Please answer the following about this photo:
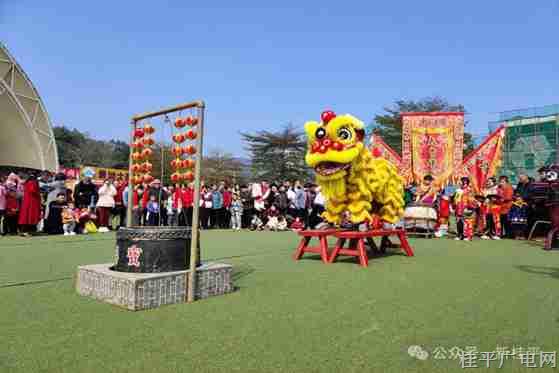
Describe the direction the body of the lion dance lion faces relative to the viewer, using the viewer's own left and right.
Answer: facing the viewer and to the left of the viewer

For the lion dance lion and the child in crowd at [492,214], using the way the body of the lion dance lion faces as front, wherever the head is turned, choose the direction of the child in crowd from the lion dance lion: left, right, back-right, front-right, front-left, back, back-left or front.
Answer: back

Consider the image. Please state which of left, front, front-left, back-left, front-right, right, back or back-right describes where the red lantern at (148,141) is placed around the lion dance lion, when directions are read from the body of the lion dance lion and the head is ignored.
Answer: front

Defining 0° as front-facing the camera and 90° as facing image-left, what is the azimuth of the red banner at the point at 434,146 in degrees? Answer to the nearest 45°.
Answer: approximately 0°

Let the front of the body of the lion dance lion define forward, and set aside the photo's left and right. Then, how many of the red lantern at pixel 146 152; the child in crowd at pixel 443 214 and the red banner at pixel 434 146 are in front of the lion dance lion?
1

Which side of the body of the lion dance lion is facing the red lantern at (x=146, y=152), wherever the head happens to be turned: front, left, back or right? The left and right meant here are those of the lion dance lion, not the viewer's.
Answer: front

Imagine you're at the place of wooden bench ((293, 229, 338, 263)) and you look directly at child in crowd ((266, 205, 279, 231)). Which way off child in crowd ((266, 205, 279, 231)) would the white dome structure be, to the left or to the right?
left

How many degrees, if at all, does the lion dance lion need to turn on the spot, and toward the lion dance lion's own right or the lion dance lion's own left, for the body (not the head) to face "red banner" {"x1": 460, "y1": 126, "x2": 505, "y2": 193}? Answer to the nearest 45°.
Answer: approximately 180°

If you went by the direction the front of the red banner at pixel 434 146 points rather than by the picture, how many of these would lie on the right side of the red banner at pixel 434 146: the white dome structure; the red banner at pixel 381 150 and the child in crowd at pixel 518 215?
2

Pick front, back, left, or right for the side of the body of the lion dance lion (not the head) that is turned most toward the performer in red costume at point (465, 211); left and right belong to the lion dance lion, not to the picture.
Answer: back

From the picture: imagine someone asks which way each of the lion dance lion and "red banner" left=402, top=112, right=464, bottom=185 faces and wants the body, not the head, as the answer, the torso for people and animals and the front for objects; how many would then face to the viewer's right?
0

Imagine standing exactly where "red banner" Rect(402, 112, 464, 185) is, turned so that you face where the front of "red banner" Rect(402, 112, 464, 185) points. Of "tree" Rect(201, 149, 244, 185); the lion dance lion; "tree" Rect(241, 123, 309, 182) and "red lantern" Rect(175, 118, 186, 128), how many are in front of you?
2

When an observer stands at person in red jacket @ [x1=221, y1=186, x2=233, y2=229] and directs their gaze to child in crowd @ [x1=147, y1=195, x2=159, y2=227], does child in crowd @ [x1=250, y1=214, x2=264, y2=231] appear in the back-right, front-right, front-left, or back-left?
back-left

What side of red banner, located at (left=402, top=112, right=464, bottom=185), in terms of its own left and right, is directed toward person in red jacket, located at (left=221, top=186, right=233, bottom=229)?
right
